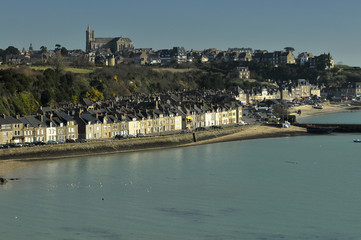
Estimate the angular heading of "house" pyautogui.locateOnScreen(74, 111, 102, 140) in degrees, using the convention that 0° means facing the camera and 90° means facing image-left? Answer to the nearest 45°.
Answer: approximately 315°

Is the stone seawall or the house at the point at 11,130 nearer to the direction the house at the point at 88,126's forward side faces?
the stone seawall

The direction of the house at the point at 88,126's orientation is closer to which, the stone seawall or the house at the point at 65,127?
the stone seawall

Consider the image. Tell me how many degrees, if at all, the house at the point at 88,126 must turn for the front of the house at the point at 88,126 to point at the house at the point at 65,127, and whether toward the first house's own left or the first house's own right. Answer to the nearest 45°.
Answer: approximately 90° to the first house's own right

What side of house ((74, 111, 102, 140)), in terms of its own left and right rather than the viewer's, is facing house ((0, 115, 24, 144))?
right
